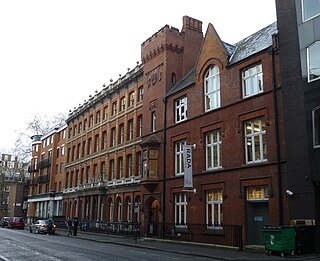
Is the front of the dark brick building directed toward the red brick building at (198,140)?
no

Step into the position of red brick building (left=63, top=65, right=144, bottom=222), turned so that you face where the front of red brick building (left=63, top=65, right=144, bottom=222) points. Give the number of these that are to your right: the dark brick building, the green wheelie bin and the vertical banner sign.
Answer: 0

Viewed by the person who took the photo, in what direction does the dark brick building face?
facing the viewer and to the left of the viewer

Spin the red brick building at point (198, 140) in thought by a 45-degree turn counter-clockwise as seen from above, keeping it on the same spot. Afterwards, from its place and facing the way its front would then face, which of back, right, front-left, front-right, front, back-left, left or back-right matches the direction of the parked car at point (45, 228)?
back-right

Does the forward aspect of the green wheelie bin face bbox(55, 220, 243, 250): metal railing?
no

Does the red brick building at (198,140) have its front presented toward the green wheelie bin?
no

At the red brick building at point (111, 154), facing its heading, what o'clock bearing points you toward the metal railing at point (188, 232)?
The metal railing is roughly at 10 o'clock from the red brick building.

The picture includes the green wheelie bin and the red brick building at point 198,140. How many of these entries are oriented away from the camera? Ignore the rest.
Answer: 0

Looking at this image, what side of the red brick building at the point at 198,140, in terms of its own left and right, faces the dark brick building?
left

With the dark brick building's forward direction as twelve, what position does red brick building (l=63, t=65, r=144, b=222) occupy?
The red brick building is roughly at 3 o'clock from the dark brick building.

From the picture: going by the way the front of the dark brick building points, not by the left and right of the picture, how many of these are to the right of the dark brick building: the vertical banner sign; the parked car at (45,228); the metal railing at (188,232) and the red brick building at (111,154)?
4

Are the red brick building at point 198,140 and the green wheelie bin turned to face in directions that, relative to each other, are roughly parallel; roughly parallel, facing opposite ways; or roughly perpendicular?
roughly parallel

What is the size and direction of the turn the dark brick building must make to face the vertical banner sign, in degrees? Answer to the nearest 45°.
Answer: approximately 90° to its right

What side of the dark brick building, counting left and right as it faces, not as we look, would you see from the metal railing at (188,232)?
right

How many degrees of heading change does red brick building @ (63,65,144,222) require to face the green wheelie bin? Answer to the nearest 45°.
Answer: approximately 45° to its left

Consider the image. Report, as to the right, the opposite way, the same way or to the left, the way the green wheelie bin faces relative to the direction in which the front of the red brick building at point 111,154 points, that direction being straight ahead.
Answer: the same way

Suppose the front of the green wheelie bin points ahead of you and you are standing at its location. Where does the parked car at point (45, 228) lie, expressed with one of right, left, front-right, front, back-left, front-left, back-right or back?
right
